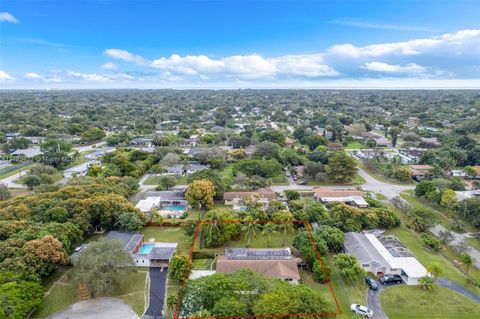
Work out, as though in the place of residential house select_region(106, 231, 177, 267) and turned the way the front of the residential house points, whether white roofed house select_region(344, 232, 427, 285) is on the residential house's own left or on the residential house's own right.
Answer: on the residential house's own left

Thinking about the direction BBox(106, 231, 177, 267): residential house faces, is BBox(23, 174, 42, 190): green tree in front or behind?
behind

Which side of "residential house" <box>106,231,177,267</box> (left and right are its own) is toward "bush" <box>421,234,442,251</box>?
left

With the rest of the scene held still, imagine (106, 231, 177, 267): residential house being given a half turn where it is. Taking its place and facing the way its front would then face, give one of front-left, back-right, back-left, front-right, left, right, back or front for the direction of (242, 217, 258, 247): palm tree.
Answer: right

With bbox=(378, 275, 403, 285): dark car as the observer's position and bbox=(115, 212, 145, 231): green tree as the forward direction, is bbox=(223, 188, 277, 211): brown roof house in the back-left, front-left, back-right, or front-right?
front-right

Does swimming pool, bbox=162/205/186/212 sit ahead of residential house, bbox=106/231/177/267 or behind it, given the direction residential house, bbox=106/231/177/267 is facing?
behind

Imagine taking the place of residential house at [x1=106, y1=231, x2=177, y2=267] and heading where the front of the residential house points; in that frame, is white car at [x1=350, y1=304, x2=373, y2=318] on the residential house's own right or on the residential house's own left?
on the residential house's own left

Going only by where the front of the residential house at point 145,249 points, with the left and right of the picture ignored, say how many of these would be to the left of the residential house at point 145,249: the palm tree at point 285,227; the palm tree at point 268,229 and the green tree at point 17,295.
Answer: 2

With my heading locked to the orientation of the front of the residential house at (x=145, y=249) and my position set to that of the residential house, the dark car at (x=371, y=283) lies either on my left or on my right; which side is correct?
on my left

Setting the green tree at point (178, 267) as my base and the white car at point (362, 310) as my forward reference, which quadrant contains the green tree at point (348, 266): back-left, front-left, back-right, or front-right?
front-left

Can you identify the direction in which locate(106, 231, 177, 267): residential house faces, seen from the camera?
facing the viewer

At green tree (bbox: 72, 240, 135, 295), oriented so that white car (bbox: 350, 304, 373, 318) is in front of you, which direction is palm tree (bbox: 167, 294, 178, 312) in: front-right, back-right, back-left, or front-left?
front-right

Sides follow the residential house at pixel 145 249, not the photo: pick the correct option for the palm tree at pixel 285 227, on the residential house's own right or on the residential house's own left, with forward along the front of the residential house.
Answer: on the residential house's own left

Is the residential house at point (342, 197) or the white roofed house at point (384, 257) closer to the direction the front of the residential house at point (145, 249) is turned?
the white roofed house

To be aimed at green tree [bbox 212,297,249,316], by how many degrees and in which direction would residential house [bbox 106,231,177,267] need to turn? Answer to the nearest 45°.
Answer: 0° — it already faces it

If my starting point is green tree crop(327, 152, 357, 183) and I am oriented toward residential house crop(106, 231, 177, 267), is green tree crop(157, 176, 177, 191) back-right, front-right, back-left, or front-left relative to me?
front-right

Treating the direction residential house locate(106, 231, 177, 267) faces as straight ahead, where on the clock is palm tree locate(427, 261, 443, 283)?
The palm tree is roughly at 10 o'clock from the residential house.
